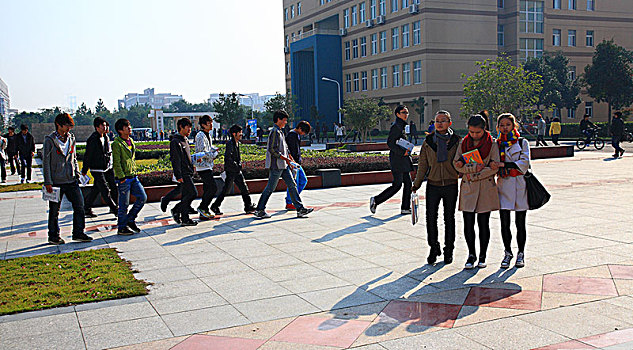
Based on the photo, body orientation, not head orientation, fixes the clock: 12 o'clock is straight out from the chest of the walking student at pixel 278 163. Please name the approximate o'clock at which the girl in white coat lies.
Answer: The girl in white coat is roughly at 2 o'clock from the walking student.

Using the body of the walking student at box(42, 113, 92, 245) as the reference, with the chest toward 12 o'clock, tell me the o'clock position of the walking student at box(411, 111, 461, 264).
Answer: the walking student at box(411, 111, 461, 264) is roughly at 12 o'clock from the walking student at box(42, 113, 92, 245).

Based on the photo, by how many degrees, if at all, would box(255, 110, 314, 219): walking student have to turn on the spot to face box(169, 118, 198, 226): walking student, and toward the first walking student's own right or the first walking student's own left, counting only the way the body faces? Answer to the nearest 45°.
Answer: approximately 180°

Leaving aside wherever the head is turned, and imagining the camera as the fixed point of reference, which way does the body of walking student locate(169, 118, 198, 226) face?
to the viewer's right

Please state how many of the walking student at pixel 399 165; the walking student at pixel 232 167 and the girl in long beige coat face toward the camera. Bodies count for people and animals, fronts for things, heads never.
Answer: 1

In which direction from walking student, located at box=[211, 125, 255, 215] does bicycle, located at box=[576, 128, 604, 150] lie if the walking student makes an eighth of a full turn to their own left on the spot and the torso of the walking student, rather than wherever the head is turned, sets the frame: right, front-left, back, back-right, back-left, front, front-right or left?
front

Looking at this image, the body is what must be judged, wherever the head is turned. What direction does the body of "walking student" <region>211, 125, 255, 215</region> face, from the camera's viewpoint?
to the viewer's right

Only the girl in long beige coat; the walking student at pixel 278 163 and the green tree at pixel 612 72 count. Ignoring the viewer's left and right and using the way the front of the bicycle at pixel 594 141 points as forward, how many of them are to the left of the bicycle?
1

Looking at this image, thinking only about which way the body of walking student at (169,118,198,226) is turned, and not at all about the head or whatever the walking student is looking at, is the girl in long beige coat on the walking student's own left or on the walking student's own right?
on the walking student's own right

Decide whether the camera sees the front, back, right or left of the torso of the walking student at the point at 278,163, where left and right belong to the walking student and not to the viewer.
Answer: right

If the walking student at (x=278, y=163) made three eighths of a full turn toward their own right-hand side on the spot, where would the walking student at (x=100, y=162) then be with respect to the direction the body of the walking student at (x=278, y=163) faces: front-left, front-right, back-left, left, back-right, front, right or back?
front-right

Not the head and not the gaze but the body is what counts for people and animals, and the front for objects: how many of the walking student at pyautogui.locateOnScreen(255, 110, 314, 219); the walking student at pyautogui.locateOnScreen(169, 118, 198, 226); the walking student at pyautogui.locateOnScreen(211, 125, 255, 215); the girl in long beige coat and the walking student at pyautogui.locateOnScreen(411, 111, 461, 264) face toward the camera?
2

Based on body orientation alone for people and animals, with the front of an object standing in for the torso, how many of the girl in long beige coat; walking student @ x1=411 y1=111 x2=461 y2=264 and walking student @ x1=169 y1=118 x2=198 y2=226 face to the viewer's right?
1

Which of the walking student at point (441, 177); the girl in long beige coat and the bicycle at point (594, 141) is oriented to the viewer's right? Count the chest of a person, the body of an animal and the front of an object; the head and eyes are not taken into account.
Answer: the bicycle

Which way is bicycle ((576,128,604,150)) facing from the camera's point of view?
to the viewer's right
